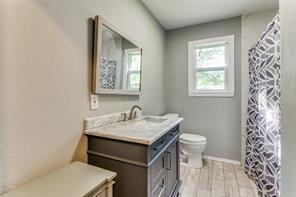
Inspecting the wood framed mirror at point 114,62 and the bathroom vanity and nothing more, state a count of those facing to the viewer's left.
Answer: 0

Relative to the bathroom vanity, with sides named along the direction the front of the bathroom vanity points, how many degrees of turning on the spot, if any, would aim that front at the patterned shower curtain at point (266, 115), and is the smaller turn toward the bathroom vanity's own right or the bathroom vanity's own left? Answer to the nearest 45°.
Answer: approximately 45° to the bathroom vanity's own left

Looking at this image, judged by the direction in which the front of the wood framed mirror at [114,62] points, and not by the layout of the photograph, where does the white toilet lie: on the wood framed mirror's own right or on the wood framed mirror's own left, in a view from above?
on the wood framed mirror's own left

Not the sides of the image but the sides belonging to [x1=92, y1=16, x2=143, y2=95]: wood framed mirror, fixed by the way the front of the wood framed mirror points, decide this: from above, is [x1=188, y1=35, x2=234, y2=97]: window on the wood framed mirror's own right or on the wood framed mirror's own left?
on the wood framed mirror's own left

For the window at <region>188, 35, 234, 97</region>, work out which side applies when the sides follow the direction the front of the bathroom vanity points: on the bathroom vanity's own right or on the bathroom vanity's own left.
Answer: on the bathroom vanity's own left

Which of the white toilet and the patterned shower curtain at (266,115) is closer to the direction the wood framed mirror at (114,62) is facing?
the patterned shower curtain

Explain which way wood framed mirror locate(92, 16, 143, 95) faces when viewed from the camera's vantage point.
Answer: facing the viewer and to the right of the viewer
